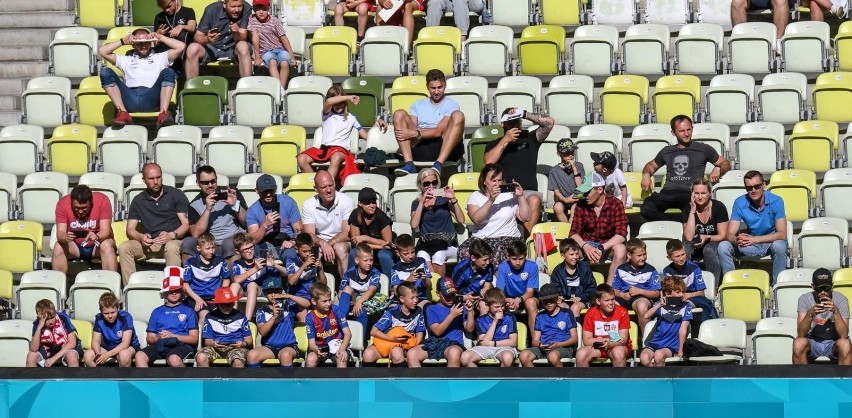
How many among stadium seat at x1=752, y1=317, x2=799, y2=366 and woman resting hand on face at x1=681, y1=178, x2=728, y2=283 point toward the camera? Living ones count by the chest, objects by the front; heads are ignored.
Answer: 2

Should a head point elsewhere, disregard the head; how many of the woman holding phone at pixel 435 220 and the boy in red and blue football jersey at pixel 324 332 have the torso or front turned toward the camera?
2

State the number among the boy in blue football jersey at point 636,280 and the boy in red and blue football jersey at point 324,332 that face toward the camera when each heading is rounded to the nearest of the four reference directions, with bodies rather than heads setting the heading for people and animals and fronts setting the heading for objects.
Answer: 2

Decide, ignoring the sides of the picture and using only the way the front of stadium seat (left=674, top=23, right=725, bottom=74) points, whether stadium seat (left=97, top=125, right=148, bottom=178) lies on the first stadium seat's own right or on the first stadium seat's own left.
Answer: on the first stadium seat's own right
